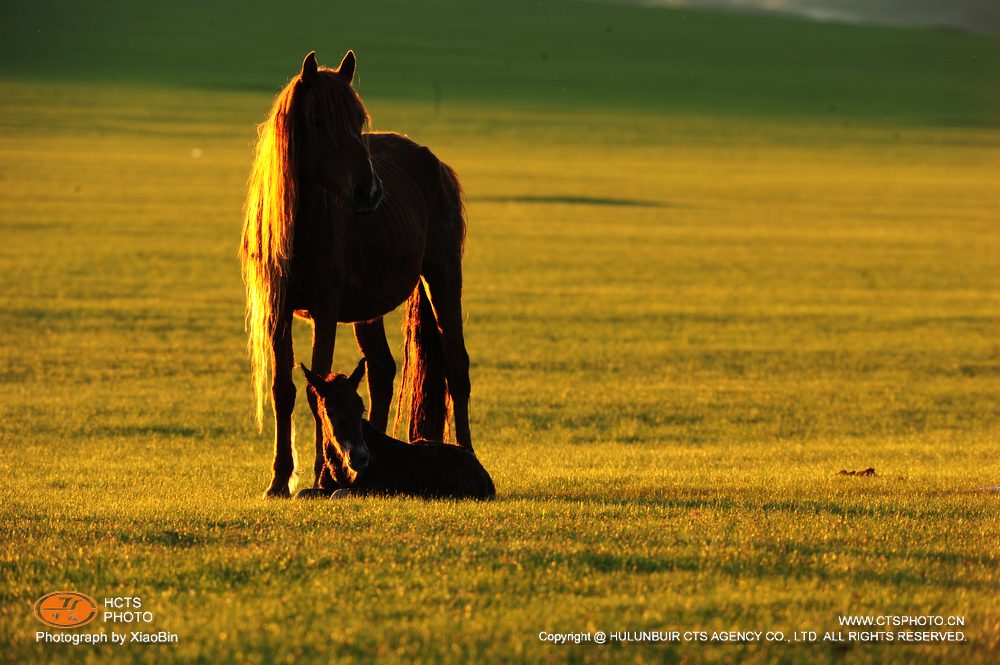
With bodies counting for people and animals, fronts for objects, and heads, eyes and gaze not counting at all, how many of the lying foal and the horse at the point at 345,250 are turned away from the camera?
0

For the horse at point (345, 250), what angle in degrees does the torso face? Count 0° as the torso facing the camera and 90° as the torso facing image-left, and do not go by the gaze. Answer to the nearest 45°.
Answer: approximately 45°

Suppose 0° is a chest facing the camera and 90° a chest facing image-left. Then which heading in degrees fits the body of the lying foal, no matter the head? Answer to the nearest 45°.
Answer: approximately 90°
